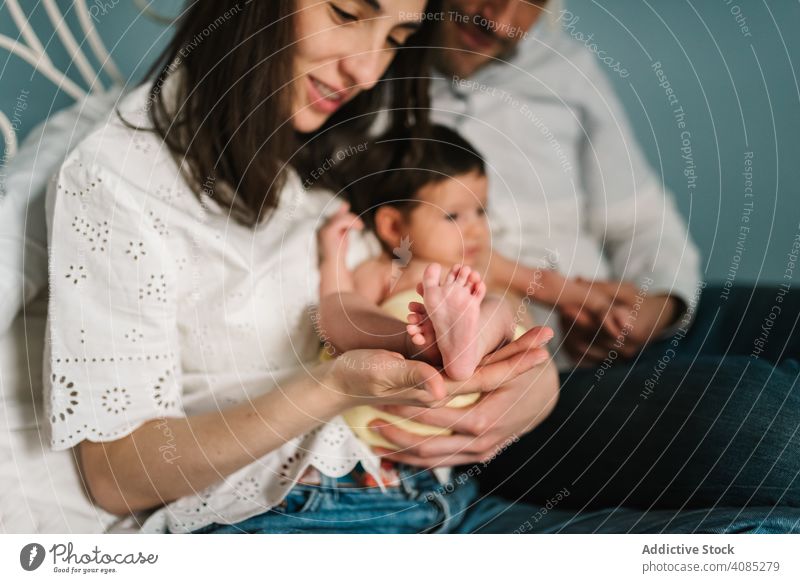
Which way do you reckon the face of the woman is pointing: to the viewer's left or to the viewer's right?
to the viewer's right

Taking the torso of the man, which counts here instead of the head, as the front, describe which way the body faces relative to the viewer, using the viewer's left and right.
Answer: facing the viewer and to the left of the viewer

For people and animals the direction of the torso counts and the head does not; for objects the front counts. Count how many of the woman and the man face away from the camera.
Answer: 0

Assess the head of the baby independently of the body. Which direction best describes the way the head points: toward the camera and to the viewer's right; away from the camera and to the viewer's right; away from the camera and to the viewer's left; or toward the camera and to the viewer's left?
toward the camera and to the viewer's right
